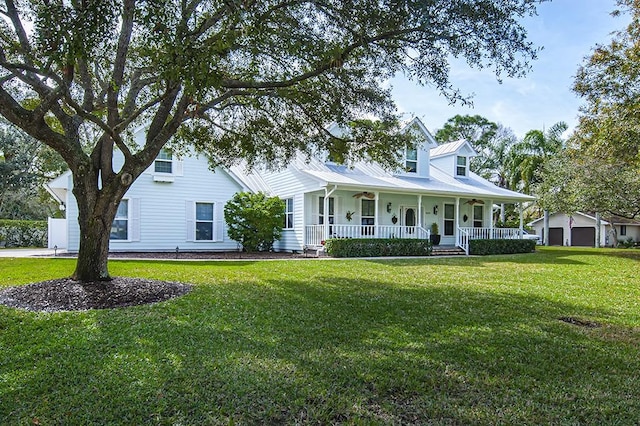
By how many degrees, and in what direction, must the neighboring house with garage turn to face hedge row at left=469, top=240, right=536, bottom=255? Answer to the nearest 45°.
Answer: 0° — it already faces it

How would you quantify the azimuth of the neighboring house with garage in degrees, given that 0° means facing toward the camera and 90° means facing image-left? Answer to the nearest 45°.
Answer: approximately 0°

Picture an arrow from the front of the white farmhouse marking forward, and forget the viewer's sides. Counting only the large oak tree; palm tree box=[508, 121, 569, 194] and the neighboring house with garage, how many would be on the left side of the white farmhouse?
2

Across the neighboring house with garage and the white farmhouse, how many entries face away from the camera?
0

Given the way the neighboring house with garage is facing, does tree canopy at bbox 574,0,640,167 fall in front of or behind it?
in front

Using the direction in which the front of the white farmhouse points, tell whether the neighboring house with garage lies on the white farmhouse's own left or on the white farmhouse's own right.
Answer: on the white farmhouse's own left

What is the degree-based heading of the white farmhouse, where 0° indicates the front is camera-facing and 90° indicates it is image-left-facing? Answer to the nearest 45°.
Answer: approximately 315°
